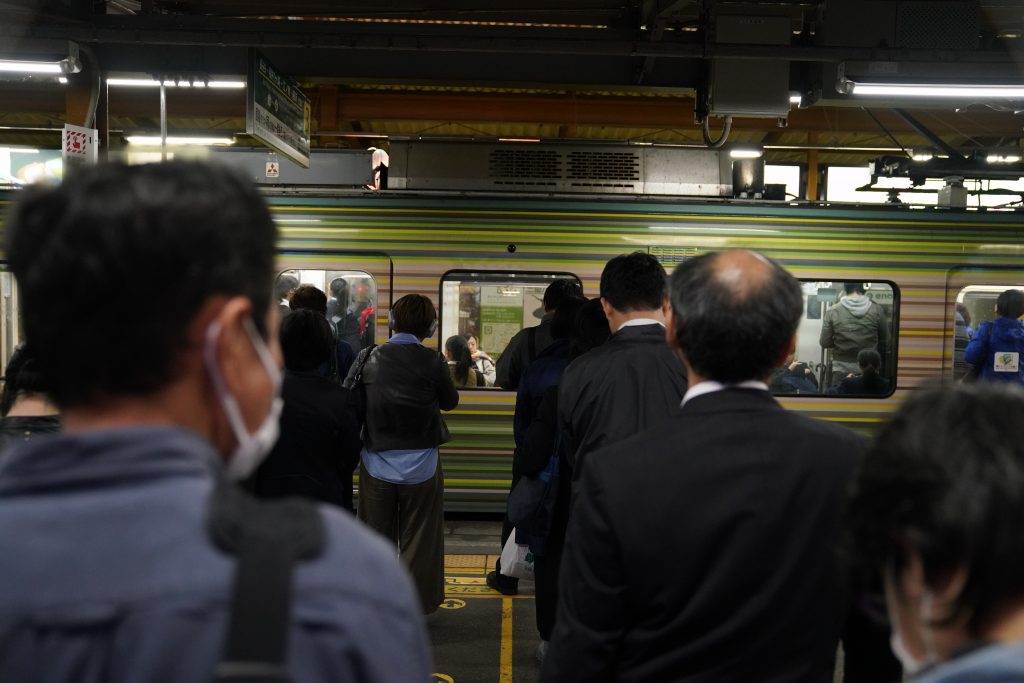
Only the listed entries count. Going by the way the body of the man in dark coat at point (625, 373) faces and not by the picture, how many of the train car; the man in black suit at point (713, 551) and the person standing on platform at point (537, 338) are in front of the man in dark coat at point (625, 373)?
2

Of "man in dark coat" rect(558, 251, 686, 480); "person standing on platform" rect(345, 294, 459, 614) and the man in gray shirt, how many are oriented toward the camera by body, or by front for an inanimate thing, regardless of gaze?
0

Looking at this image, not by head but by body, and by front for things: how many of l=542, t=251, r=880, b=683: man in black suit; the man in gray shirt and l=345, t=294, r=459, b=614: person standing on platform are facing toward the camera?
0

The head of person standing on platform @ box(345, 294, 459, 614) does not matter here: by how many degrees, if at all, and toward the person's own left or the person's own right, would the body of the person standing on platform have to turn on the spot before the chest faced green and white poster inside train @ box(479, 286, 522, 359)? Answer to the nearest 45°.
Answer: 0° — they already face it

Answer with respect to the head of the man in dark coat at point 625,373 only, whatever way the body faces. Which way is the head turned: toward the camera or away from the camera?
away from the camera

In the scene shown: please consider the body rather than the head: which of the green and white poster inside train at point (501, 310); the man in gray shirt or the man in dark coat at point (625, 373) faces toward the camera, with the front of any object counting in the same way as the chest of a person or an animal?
the green and white poster inside train

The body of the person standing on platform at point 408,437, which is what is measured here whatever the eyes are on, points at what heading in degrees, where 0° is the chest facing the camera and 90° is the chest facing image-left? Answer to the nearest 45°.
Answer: approximately 180°

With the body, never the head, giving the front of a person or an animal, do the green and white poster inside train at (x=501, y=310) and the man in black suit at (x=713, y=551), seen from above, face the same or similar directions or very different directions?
very different directions

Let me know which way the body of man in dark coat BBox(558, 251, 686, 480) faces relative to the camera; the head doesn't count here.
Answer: away from the camera

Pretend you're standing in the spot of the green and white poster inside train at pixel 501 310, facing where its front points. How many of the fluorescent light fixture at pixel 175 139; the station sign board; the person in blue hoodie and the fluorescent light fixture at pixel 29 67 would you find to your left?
1

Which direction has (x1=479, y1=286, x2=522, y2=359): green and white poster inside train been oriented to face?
toward the camera

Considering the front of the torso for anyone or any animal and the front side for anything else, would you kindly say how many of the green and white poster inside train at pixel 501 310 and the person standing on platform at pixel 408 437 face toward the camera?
1

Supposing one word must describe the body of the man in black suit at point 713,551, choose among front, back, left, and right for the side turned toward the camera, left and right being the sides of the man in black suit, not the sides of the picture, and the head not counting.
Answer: back

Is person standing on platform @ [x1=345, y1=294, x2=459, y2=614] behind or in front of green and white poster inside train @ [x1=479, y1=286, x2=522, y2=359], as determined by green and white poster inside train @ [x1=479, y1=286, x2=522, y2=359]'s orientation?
in front

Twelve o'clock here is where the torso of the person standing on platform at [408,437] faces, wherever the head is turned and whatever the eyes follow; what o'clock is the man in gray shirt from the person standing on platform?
The man in gray shirt is roughly at 6 o'clock from the person standing on platform.
